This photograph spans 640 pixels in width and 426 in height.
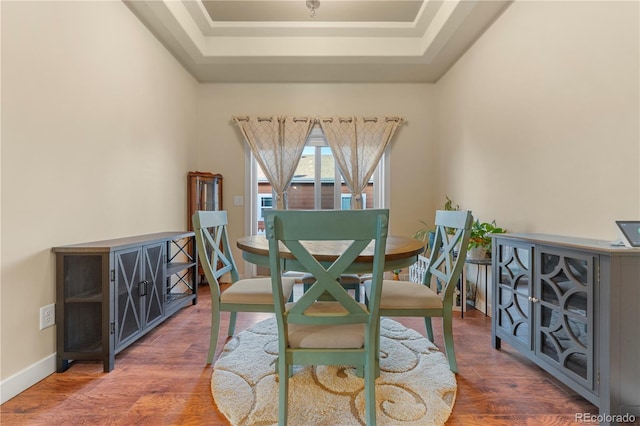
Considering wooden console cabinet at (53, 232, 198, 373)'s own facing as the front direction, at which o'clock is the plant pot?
The plant pot is roughly at 11 o'clock from the wooden console cabinet.

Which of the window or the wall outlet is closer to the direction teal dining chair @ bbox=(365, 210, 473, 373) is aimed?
the wall outlet

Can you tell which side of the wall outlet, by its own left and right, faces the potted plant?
front

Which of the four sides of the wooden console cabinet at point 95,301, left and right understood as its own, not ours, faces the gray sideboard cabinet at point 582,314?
front

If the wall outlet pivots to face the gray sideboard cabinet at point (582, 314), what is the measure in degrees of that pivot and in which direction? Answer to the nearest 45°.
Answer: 0° — it already faces it

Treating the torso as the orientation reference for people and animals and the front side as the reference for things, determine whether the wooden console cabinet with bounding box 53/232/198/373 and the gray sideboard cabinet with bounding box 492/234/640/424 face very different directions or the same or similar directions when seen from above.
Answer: very different directions

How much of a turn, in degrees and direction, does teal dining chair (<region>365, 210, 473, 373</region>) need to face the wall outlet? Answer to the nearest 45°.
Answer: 0° — it already faces it

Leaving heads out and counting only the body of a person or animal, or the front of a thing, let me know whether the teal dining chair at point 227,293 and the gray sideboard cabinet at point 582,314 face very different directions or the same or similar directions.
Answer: very different directions

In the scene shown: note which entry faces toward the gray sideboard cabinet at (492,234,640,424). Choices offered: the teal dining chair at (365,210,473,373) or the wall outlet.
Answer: the wall outlet

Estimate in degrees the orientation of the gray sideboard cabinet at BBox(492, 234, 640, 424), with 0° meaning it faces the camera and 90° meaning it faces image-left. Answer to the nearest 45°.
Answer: approximately 45°

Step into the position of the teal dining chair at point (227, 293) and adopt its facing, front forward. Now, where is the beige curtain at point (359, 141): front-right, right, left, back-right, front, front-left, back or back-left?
front-left

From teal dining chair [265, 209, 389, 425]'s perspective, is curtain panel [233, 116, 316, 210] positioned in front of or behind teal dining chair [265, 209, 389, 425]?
in front

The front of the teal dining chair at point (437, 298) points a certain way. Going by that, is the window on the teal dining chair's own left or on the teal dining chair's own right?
on the teal dining chair's own right

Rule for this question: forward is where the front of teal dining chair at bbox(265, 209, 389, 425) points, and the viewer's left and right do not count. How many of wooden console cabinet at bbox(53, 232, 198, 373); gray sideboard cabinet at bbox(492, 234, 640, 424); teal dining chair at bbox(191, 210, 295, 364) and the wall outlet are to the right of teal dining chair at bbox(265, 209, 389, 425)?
1

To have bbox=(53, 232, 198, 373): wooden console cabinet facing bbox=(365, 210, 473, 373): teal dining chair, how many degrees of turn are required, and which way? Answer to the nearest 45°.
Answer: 0° — it already faces it

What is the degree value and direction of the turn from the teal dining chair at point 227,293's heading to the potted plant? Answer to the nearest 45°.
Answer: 0° — it already faces it

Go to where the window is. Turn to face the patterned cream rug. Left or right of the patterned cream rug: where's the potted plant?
left

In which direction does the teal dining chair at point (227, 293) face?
to the viewer's right

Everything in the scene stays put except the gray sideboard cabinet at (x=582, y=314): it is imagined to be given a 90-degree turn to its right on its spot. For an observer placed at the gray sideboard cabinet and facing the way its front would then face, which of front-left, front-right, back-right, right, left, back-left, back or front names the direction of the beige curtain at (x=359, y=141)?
front

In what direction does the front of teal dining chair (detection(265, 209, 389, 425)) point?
away from the camera
